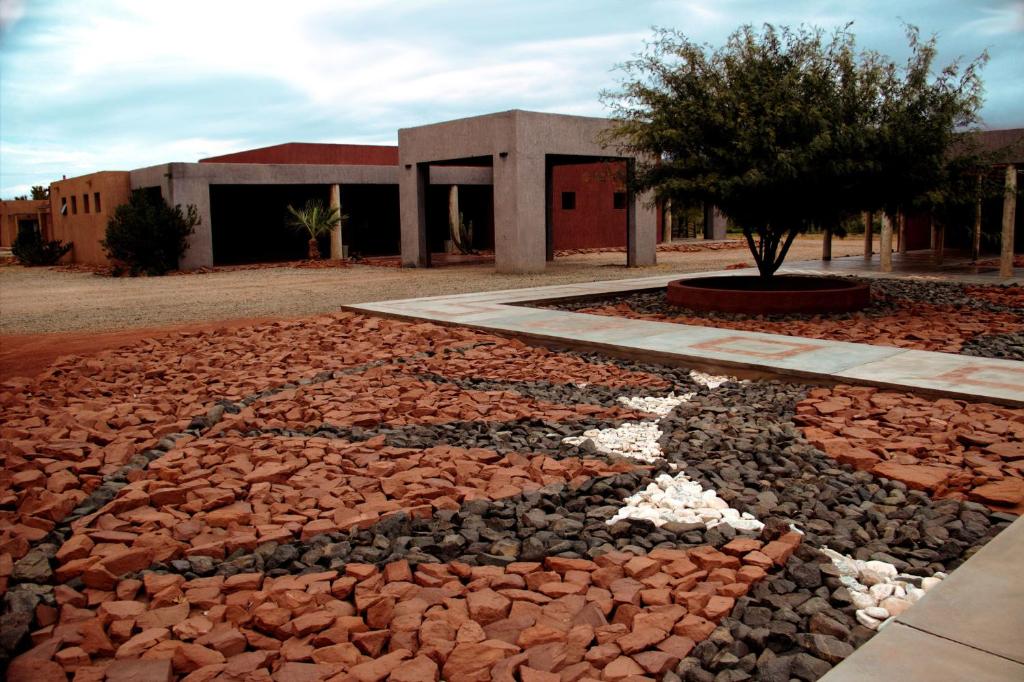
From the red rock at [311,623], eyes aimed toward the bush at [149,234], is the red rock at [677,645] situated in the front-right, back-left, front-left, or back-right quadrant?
back-right

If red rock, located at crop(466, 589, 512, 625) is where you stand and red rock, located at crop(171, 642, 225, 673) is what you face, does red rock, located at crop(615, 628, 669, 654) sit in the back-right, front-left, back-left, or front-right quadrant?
back-left

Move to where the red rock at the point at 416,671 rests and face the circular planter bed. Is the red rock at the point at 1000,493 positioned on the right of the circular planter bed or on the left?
right
